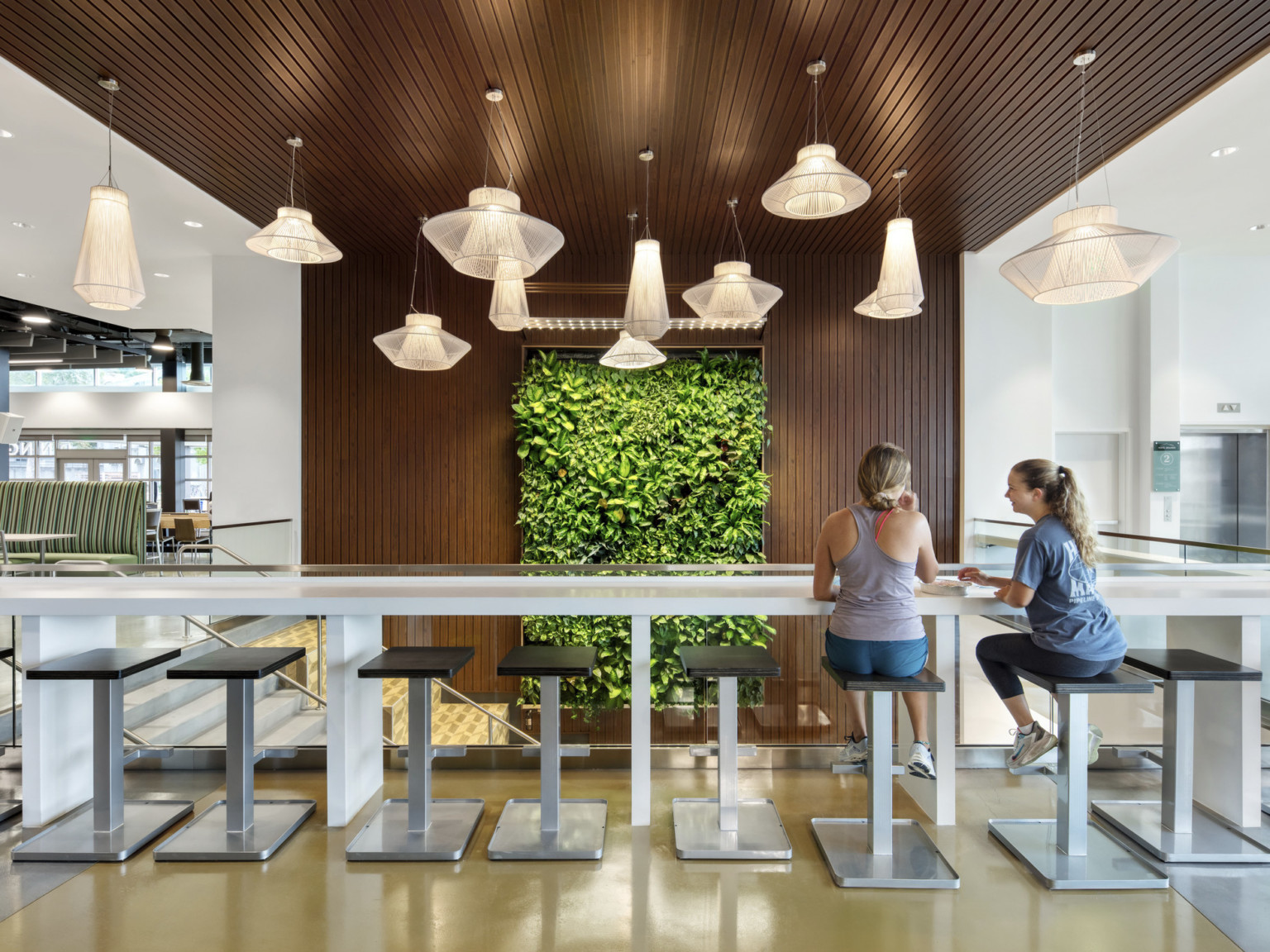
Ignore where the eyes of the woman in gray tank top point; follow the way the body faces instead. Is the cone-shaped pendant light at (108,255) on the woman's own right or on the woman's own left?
on the woman's own left

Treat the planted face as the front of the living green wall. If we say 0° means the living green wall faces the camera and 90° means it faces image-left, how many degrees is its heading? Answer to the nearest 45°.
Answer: approximately 0°

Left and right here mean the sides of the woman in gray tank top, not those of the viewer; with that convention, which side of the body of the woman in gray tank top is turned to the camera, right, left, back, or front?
back

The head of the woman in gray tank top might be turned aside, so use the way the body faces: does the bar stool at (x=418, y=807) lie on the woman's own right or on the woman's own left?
on the woman's own left

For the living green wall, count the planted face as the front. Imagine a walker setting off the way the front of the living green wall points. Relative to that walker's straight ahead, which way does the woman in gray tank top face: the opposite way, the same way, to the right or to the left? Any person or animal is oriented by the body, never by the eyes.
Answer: the opposite way

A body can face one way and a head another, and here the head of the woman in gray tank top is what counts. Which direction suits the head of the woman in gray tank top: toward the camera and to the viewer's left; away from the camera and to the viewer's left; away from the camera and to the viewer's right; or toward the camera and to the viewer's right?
away from the camera and to the viewer's right

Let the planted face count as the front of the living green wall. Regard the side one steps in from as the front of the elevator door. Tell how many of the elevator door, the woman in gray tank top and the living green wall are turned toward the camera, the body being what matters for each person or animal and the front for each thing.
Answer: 2

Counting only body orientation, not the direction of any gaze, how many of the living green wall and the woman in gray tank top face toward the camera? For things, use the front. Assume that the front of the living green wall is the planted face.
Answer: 1

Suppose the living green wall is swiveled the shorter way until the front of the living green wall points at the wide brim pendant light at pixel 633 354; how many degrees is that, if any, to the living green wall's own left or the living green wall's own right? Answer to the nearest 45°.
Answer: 0° — it already faces it
